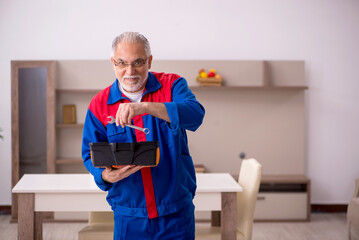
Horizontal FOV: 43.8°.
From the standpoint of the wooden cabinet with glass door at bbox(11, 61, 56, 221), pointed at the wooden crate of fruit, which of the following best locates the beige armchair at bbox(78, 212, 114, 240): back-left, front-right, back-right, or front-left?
front-right

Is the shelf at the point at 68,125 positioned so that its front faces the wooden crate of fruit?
no

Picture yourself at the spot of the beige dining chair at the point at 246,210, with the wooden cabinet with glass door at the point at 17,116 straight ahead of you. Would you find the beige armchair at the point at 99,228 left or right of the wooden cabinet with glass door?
left

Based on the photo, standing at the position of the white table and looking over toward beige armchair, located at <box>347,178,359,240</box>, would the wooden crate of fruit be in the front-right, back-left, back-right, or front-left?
front-left

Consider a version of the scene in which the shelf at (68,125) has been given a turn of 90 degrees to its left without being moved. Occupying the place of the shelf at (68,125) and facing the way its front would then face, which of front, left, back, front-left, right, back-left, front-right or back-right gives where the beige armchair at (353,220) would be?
front-right

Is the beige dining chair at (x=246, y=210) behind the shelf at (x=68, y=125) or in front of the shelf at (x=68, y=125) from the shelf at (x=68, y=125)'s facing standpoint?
in front

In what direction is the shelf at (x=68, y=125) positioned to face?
toward the camera

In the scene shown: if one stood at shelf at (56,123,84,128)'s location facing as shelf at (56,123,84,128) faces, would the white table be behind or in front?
in front

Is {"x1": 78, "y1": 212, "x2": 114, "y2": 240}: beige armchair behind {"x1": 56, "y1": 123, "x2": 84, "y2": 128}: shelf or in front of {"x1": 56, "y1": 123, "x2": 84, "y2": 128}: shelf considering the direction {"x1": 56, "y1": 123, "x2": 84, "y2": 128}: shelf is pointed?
in front
